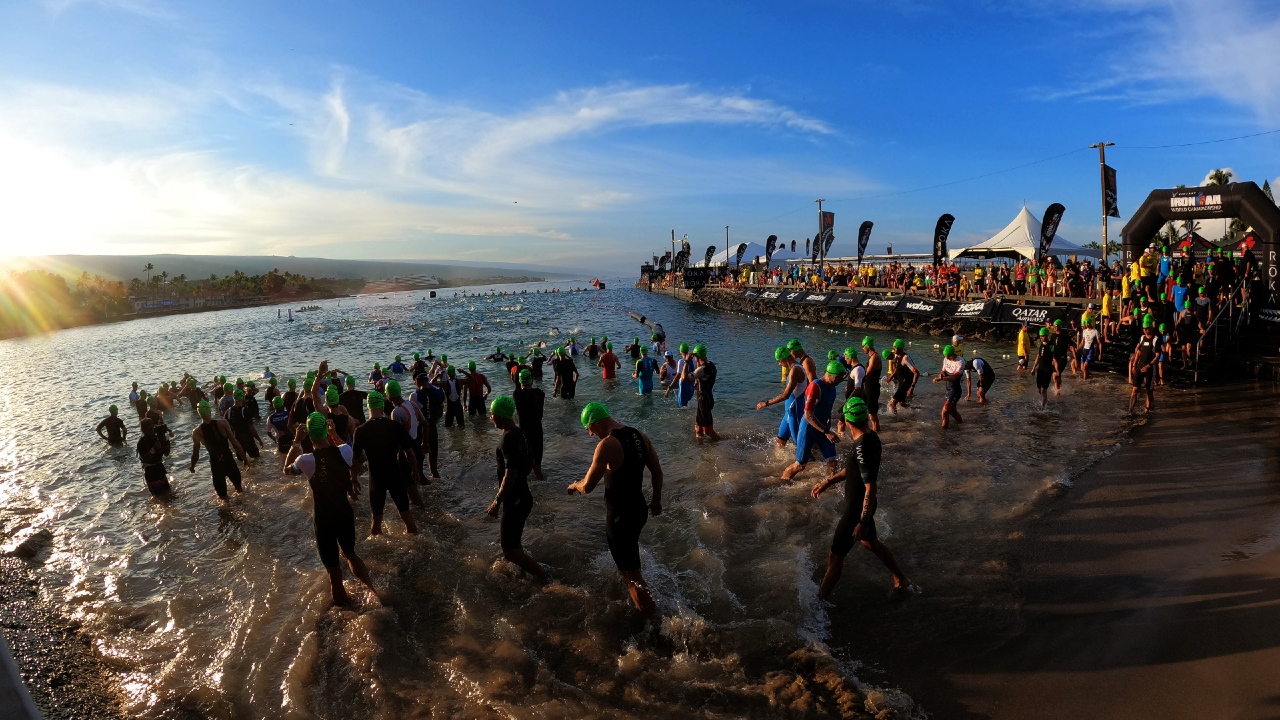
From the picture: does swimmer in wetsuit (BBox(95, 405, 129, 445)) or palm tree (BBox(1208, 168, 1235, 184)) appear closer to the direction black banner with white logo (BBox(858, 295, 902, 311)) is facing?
the swimmer in wetsuit

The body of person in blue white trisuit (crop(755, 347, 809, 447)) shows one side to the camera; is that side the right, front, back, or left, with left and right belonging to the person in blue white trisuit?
left

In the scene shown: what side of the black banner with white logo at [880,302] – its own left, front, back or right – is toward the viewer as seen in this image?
front

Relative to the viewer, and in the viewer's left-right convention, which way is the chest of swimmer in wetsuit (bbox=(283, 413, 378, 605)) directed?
facing away from the viewer

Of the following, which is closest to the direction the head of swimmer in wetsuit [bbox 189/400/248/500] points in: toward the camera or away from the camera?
away from the camera

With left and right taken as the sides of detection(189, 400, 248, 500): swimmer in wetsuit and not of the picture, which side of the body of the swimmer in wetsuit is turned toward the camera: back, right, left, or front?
back

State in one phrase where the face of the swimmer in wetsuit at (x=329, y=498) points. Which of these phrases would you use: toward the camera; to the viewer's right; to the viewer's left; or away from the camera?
away from the camera

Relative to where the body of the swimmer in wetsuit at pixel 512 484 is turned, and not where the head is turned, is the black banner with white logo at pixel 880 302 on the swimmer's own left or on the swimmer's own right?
on the swimmer's own right

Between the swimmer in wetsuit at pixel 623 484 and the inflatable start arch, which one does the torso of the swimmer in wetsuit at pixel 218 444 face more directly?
the inflatable start arch

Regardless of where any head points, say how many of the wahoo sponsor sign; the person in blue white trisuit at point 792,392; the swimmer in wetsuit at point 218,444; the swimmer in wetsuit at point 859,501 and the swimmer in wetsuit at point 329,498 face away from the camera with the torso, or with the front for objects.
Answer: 2
